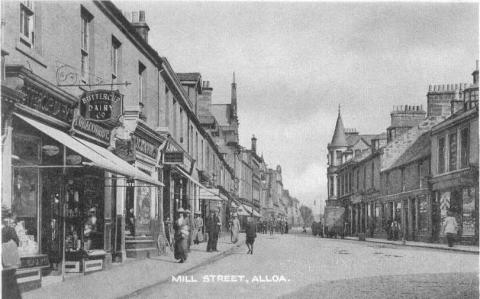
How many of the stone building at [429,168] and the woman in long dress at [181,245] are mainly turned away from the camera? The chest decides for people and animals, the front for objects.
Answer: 0

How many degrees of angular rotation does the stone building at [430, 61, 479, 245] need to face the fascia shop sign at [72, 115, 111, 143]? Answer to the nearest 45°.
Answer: approximately 45° to its left

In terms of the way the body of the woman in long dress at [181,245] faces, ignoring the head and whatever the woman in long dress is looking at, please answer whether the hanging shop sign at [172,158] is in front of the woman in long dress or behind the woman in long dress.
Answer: behind

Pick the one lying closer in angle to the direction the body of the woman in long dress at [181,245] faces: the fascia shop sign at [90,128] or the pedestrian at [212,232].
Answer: the fascia shop sign

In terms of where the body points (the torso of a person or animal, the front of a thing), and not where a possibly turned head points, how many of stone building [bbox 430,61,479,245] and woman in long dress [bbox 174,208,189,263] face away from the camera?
0

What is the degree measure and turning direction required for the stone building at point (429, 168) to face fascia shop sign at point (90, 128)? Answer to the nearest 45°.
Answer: approximately 45° to its left

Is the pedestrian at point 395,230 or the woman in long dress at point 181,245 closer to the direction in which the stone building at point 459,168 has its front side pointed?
the woman in long dress

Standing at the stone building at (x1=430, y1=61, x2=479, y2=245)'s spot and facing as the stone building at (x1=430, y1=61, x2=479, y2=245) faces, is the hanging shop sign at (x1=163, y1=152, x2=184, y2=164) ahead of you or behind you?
ahead

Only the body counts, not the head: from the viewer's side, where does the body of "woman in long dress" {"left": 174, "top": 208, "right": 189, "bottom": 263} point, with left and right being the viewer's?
facing the viewer
